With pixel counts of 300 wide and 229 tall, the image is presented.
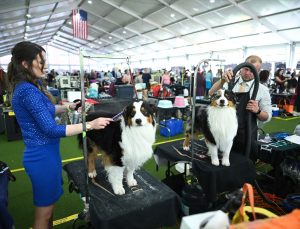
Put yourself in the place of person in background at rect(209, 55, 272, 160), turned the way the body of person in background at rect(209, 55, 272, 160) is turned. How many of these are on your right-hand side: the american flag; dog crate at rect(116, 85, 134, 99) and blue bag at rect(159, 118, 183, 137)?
3

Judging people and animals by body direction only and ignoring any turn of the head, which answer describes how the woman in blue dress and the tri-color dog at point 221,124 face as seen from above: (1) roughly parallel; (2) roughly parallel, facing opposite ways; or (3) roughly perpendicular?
roughly perpendicular

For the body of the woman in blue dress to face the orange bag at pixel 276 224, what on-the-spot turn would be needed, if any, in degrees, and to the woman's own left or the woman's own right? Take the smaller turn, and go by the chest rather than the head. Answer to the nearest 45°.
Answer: approximately 45° to the woman's own right

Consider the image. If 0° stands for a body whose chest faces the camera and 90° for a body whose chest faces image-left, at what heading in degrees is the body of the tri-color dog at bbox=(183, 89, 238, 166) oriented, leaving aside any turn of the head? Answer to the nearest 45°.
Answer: approximately 315°

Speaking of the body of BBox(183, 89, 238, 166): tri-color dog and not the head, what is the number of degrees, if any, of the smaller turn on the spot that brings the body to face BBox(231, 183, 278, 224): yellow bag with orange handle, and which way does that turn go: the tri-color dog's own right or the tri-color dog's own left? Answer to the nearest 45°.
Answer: approximately 45° to the tri-color dog's own right

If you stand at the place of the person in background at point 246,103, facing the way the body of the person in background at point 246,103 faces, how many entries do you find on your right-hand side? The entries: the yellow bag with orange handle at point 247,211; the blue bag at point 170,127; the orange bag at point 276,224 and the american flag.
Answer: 2

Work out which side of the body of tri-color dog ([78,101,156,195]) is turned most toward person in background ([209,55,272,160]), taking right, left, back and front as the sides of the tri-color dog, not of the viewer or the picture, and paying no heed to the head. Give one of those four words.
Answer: left

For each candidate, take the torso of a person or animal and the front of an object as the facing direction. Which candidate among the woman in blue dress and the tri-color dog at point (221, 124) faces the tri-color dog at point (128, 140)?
the woman in blue dress

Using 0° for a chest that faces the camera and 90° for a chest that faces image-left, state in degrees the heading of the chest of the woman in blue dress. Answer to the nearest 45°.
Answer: approximately 270°

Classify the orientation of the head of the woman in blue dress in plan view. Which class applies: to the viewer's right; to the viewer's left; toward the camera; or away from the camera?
to the viewer's right
